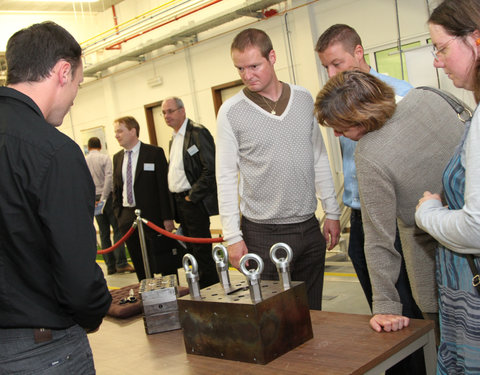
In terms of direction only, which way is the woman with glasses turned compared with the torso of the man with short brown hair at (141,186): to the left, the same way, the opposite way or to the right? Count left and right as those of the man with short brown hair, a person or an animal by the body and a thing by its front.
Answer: to the right

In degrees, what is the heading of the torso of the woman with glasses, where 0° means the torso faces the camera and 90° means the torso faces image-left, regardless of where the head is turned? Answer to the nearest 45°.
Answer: approximately 90°

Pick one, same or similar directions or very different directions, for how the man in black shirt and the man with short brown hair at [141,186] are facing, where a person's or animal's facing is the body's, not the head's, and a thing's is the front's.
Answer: very different directions

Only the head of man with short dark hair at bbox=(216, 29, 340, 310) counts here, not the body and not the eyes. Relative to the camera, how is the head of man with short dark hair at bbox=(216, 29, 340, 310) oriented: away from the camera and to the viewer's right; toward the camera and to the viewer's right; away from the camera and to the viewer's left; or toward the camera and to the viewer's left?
toward the camera and to the viewer's left

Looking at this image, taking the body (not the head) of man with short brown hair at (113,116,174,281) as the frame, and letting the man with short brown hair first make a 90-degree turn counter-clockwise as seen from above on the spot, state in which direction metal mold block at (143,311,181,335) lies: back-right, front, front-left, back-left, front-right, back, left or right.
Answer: front-right

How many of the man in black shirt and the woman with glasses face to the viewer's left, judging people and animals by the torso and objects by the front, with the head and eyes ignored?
1

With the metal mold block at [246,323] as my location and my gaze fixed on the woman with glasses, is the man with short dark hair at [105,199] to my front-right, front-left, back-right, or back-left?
back-left

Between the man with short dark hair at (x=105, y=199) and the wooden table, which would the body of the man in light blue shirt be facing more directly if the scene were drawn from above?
the wooden table

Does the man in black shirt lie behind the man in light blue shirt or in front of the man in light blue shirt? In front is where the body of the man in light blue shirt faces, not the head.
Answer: in front

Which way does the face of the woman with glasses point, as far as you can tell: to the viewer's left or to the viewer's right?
to the viewer's left

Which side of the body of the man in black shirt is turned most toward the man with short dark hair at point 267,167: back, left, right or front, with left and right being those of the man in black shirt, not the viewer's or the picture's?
front

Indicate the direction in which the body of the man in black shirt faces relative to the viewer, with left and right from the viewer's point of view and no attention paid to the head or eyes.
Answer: facing away from the viewer and to the right of the viewer

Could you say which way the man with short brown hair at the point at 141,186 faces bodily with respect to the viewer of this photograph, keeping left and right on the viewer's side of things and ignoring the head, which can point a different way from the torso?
facing the viewer and to the left of the viewer

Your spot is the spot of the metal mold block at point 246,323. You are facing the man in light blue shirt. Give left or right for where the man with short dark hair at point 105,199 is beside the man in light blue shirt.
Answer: left

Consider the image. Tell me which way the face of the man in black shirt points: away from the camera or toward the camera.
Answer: away from the camera
